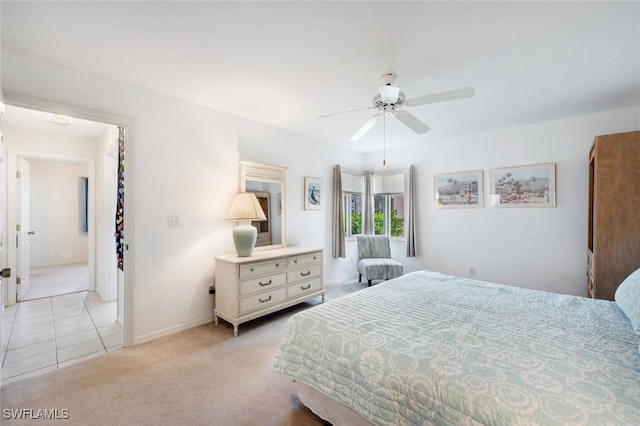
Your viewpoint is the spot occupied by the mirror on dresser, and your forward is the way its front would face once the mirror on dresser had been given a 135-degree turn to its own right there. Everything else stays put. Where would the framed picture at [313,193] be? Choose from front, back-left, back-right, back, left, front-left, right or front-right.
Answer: back-right

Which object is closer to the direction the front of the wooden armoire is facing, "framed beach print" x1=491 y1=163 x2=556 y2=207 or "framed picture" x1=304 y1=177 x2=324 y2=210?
the framed picture

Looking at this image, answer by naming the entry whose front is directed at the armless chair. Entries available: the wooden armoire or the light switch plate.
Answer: the wooden armoire

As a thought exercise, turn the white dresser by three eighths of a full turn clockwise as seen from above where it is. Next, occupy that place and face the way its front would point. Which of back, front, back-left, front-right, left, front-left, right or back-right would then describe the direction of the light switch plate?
front

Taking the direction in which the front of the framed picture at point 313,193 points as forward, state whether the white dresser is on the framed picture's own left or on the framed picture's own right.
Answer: on the framed picture's own right

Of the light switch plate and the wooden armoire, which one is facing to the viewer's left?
the wooden armoire

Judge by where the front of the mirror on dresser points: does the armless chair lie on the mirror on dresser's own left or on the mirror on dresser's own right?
on the mirror on dresser's own left

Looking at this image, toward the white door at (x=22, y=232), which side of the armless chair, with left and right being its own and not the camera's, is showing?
right

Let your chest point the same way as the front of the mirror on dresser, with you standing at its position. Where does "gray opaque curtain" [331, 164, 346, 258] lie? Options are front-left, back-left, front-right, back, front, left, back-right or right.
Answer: left

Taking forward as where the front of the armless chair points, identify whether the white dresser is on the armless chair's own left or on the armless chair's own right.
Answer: on the armless chair's own right

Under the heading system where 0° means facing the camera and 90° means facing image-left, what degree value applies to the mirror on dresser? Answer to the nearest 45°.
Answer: approximately 315°
